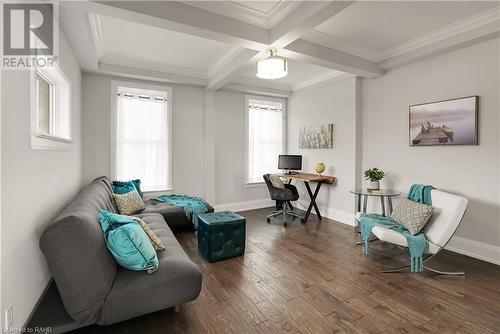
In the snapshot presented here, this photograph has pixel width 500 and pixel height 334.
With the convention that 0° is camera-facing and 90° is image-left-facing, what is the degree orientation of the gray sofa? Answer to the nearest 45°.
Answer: approximately 270°

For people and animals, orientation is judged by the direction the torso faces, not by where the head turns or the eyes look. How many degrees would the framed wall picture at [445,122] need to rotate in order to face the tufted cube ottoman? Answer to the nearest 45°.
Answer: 0° — it already faces it

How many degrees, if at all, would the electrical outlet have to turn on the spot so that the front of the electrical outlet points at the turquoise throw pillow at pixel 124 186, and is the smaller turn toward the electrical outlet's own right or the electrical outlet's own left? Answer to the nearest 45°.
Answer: approximately 90° to the electrical outlet's own left

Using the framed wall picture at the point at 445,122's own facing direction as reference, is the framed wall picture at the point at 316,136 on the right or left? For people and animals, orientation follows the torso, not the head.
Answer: on its right

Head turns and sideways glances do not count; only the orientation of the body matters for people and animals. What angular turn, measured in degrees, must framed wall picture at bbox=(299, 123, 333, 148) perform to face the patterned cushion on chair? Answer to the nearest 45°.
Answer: approximately 90° to its left

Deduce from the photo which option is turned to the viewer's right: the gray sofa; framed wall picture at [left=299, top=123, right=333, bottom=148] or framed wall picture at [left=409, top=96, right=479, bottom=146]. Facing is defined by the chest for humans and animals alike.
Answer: the gray sofa
